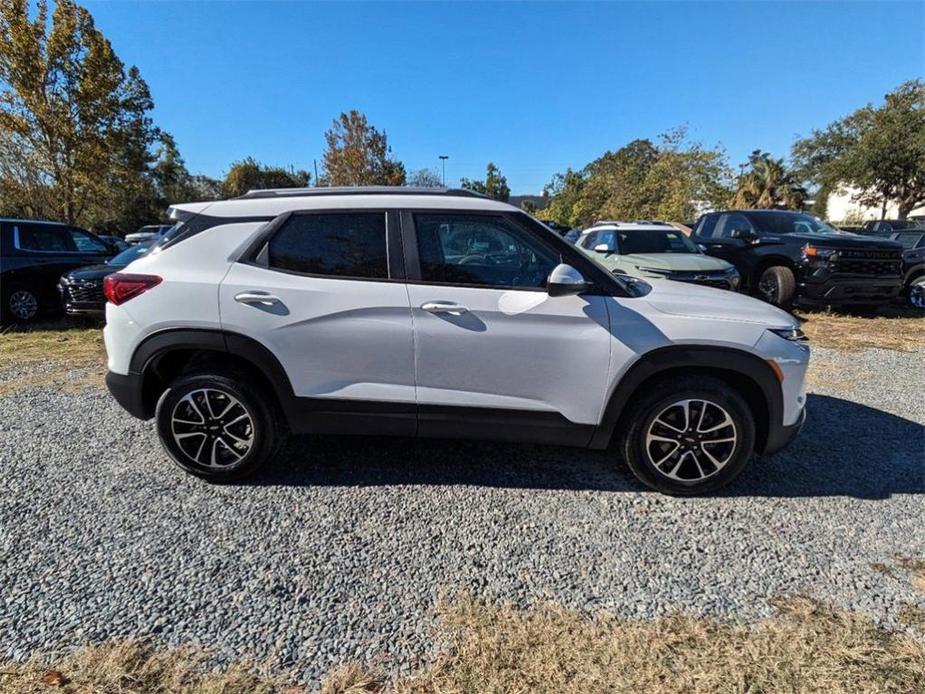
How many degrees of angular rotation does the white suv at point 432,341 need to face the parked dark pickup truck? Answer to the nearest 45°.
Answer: approximately 45° to its left

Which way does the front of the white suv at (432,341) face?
to the viewer's right

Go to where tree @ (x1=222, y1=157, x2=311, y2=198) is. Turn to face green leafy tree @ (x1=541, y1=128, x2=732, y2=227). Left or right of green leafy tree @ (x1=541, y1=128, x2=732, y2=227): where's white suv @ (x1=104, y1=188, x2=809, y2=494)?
right

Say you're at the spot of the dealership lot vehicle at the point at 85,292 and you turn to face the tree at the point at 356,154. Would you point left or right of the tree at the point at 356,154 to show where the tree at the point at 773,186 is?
right

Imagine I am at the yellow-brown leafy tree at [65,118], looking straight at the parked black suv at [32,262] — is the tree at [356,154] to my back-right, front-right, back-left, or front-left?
back-left

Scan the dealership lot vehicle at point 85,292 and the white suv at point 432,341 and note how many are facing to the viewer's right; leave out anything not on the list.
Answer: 1

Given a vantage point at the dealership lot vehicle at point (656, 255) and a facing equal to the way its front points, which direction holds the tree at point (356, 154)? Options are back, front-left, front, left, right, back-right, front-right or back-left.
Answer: back

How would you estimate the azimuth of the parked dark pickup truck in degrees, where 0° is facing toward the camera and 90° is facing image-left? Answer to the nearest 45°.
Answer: approximately 315°

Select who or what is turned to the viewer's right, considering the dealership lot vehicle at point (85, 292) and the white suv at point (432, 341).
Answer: the white suv
